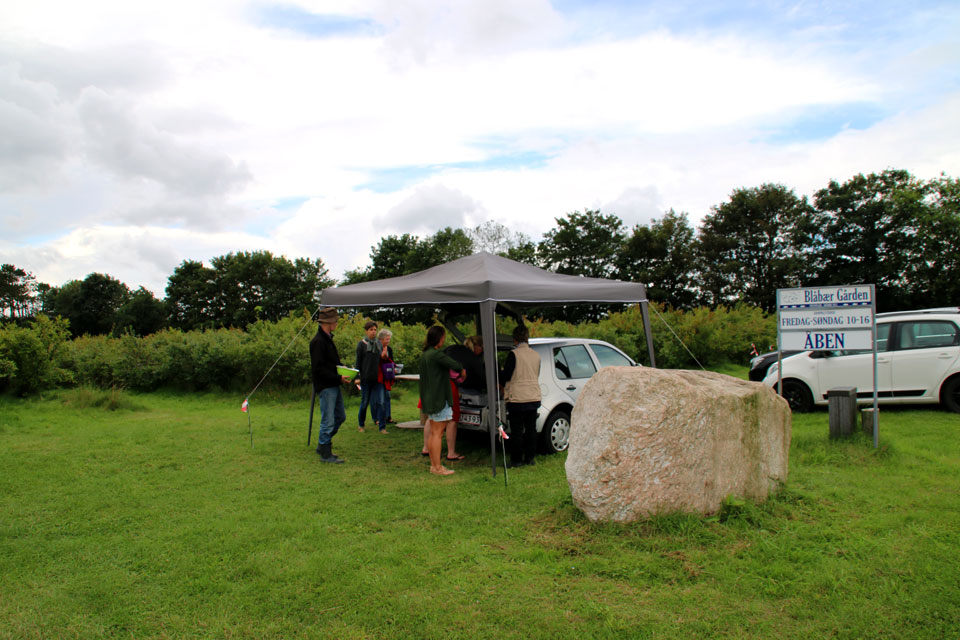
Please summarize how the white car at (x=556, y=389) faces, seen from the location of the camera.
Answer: facing away from the viewer and to the right of the viewer

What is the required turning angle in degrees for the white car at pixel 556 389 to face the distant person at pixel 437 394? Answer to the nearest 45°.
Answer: approximately 180°

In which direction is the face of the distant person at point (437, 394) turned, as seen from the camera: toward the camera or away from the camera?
away from the camera

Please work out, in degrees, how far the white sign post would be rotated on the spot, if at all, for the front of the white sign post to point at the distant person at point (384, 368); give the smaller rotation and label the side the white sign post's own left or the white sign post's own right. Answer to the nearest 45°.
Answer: approximately 90° to the white sign post's own right

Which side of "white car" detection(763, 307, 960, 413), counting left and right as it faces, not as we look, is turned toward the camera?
left

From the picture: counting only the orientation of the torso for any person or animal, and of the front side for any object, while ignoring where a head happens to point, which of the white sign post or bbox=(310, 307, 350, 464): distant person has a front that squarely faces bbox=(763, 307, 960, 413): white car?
the distant person

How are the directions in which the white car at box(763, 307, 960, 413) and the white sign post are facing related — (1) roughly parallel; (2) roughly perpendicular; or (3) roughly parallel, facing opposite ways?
roughly perpendicular

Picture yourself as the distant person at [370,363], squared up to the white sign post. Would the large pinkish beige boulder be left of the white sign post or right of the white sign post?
right

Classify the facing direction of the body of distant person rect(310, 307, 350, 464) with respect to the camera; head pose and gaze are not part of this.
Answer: to the viewer's right

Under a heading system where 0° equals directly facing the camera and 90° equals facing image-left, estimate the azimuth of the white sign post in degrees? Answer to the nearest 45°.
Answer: approximately 0°
